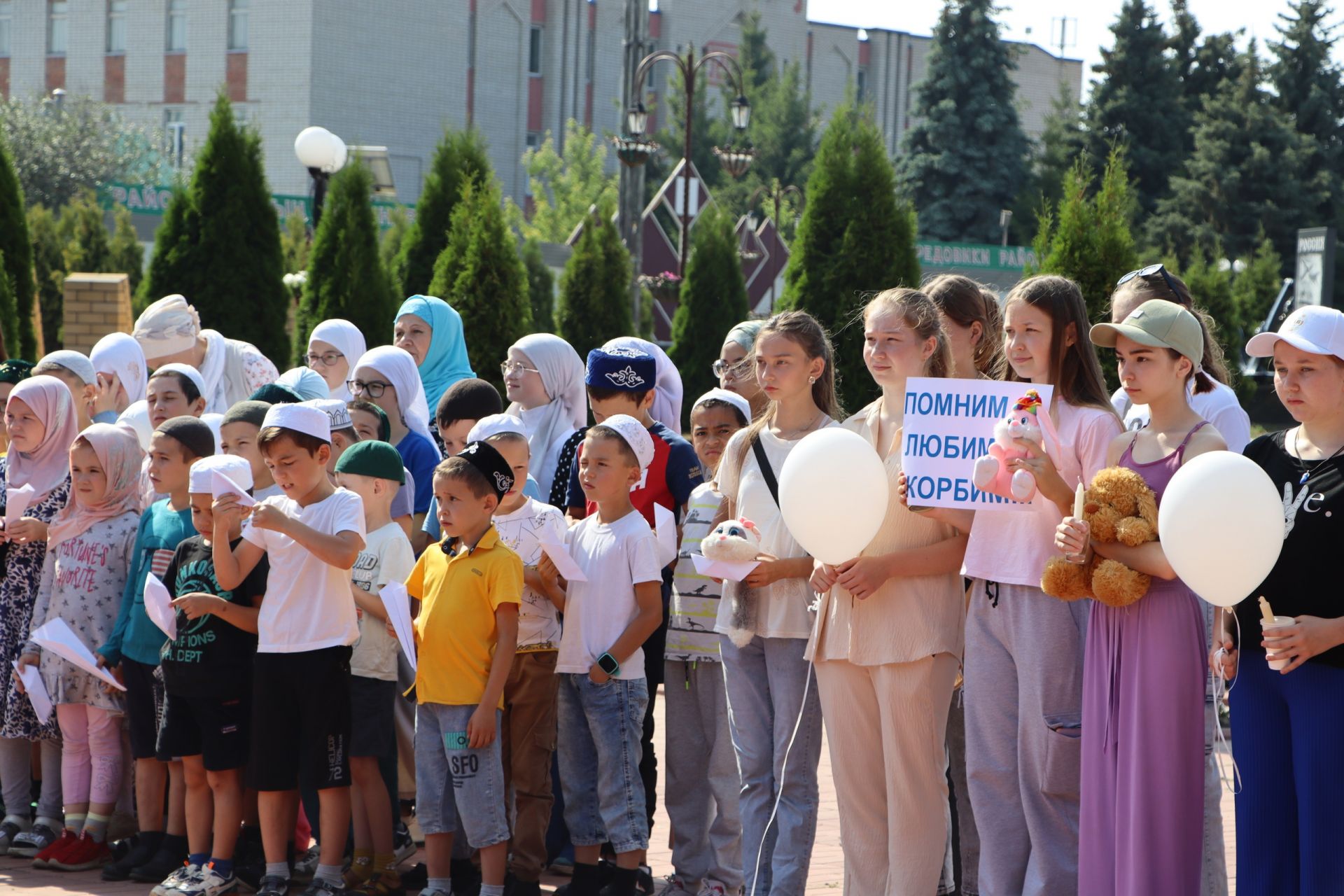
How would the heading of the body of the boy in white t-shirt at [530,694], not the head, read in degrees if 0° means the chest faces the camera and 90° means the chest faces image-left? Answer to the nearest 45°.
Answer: approximately 45°

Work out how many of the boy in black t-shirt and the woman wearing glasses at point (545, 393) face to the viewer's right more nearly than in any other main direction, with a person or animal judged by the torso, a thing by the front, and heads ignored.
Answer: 0

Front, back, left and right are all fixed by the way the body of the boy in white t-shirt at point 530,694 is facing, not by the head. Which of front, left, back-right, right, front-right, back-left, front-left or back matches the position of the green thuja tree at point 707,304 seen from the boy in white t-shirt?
back-right

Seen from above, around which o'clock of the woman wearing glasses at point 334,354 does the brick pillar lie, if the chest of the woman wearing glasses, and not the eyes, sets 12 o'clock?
The brick pillar is roughly at 4 o'clock from the woman wearing glasses.

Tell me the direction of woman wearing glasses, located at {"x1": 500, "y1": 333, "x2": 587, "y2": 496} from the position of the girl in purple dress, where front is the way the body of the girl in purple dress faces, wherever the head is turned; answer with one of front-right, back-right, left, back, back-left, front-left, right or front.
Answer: right

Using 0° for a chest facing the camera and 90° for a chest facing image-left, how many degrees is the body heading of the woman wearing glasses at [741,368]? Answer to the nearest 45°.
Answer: approximately 45°

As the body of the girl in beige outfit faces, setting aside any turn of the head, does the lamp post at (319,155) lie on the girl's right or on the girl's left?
on the girl's right

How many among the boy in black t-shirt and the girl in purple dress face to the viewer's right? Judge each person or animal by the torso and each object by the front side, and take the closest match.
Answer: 0

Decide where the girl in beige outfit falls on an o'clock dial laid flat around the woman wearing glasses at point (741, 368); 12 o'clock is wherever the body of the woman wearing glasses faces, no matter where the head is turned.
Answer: The girl in beige outfit is roughly at 10 o'clock from the woman wearing glasses.

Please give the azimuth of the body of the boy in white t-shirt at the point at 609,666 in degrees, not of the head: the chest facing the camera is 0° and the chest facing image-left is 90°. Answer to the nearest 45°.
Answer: approximately 45°

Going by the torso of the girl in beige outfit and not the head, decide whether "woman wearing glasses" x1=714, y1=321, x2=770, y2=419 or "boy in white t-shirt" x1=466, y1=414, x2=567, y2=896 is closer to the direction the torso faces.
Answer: the boy in white t-shirt

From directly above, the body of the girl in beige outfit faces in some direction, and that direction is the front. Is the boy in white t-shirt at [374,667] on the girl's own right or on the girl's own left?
on the girl's own right

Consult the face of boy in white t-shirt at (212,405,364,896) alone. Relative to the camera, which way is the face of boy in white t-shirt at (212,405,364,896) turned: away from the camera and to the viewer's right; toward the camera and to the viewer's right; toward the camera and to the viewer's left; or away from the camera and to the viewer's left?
toward the camera and to the viewer's left

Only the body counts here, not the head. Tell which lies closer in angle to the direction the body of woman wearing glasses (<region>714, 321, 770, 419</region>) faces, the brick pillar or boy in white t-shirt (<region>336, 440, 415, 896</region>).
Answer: the boy in white t-shirt
